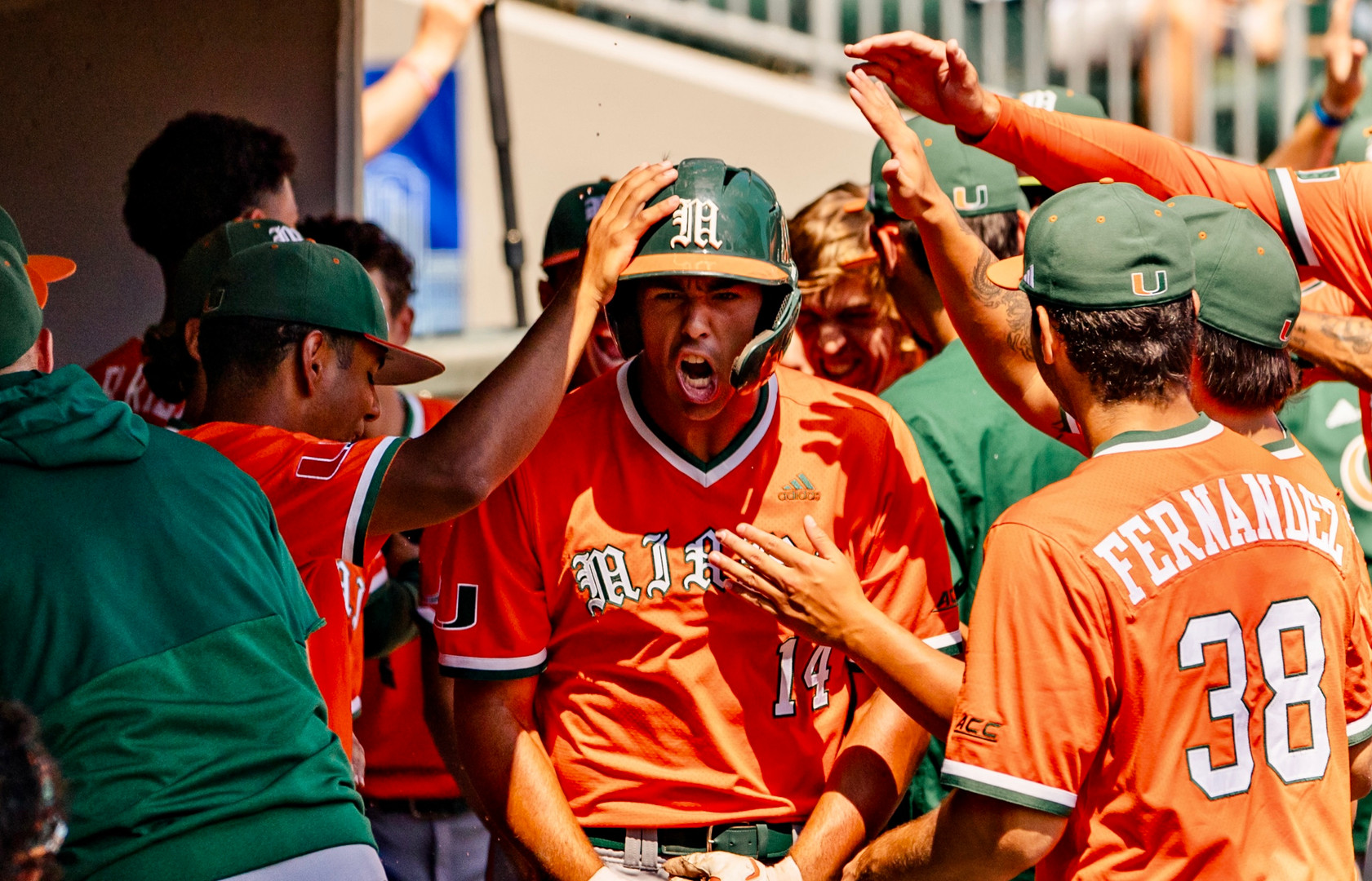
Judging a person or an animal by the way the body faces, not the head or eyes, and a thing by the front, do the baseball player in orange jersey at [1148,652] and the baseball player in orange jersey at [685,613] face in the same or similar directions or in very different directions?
very different directions

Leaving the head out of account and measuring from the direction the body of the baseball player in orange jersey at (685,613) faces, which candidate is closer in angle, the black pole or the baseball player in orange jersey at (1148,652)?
the baseball player in orange jersey

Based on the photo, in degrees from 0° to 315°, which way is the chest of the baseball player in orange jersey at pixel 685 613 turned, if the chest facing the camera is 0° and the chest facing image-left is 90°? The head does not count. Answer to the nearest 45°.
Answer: approximately 0°

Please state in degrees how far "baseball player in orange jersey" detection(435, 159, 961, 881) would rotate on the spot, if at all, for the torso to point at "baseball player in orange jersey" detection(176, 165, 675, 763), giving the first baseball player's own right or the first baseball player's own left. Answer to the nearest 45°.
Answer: approximately 90° to the first baseball player's own right

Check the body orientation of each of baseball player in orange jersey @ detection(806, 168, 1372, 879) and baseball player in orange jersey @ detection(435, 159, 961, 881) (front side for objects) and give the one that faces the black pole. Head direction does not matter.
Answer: baseball player in orange jersey @ detection(806, 168, 1372, 879)

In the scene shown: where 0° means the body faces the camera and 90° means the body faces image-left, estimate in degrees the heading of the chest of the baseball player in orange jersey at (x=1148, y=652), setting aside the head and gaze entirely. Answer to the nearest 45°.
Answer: approximately 135°

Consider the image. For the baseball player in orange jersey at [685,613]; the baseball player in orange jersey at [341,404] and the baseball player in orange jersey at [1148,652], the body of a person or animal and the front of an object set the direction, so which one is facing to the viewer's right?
the baseball player in orange jersey at [341,404]

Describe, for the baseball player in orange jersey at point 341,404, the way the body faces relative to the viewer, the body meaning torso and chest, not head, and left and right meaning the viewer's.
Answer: facing to the right of the viewer

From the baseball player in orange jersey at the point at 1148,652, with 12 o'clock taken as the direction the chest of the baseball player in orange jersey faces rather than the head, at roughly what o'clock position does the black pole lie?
The black pole is roughly at 12 o'clock from the baseball player in orange jersey.

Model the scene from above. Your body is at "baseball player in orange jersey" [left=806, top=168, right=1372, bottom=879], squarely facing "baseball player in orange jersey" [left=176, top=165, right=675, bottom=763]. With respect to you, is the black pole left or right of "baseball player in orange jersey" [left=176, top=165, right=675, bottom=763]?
right

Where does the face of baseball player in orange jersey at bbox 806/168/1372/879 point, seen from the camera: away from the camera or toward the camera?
away from the camera

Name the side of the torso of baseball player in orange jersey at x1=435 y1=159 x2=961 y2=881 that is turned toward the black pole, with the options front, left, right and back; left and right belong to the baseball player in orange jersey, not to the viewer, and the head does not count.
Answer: back

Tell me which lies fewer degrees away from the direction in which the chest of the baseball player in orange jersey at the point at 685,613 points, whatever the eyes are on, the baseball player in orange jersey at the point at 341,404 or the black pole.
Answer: the baseball player in orange jersey

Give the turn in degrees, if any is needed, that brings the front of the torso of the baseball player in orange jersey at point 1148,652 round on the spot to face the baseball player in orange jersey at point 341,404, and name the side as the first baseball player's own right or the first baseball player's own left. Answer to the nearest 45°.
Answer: approximately 45° to the first baseball player's own left

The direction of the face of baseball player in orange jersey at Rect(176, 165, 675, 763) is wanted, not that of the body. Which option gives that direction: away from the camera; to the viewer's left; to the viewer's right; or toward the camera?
to the viewer's right
